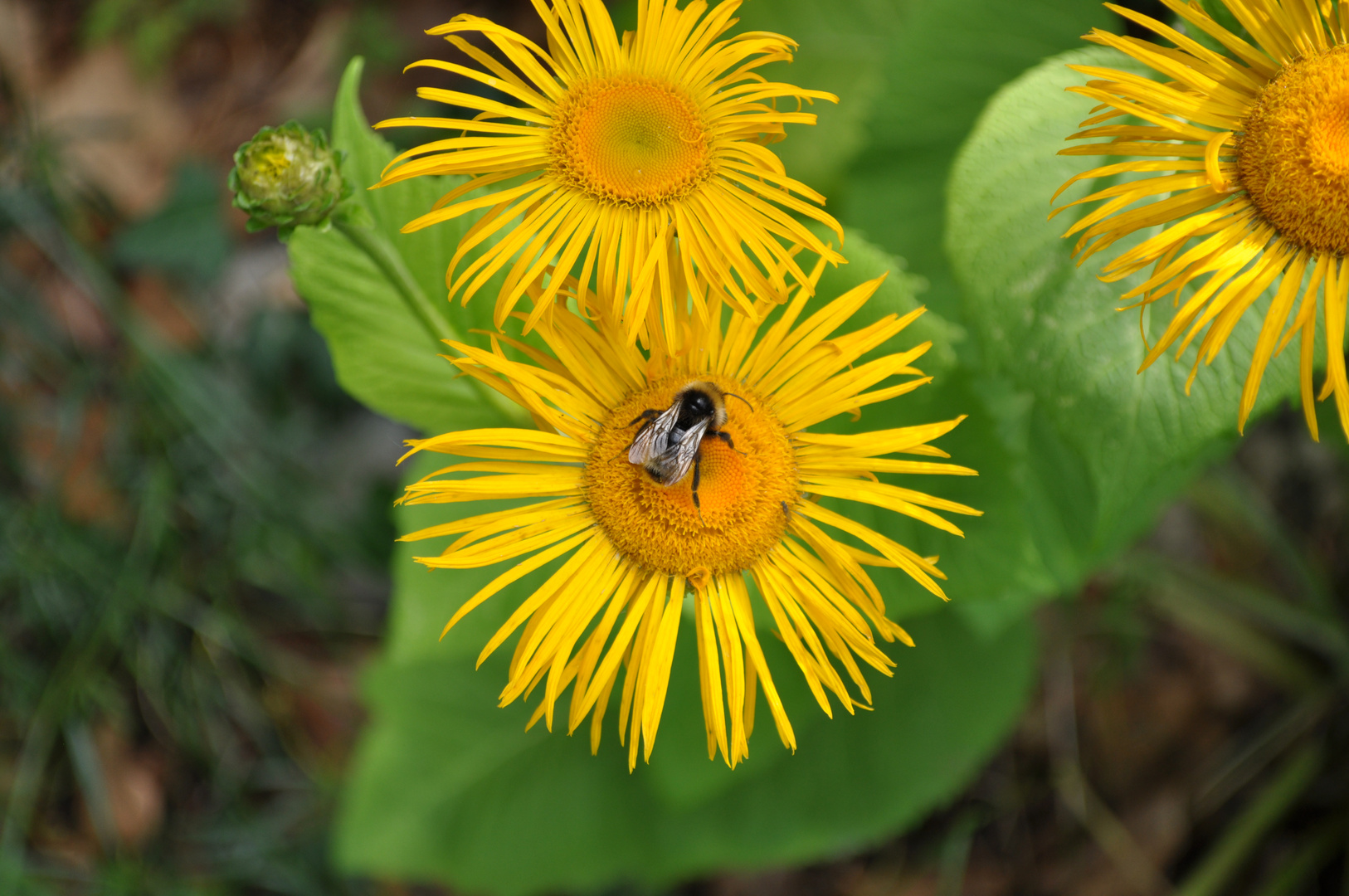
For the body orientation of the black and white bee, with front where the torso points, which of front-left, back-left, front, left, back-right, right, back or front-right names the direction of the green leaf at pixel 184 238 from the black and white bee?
left

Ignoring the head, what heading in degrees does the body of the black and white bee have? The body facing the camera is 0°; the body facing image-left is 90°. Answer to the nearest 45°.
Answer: approximately 225°
